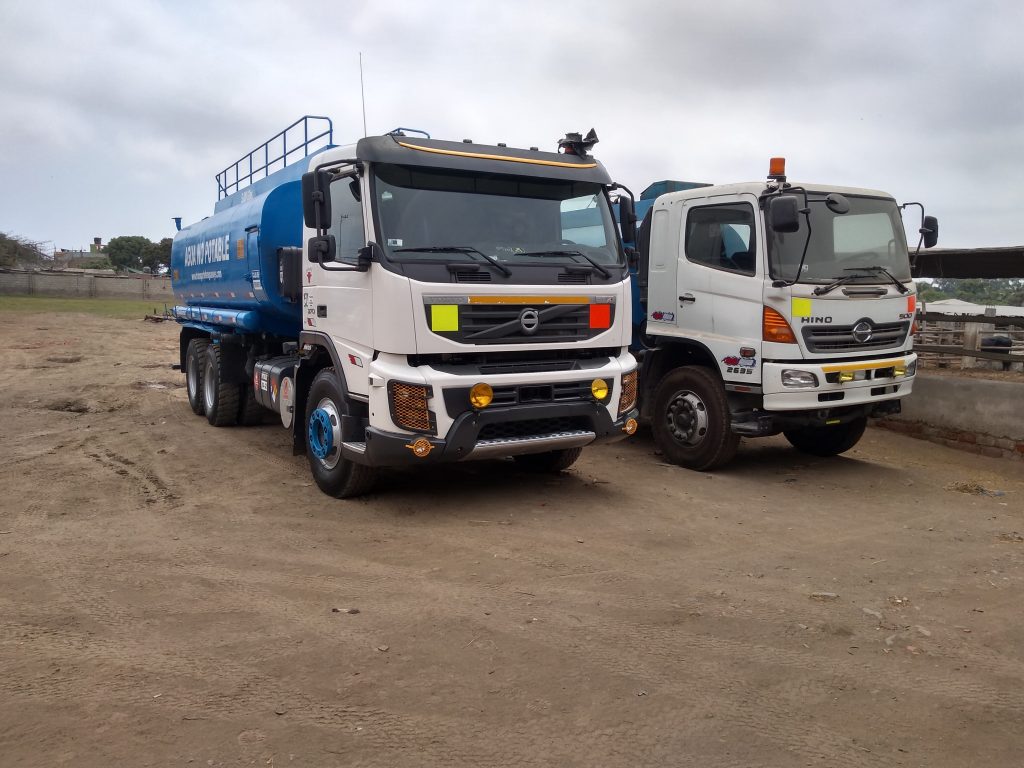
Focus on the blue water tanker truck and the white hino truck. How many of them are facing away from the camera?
0

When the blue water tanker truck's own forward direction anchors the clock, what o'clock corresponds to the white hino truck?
The white hino truck is roughly at 10 o'clock from the blue water tanker truck.

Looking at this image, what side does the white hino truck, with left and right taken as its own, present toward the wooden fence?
left

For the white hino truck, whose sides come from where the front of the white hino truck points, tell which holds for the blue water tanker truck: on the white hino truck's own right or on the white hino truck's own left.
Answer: on the white hino truck's own right

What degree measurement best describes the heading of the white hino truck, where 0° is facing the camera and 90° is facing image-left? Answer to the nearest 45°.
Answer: approximately 315°

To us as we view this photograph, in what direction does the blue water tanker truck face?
facing the viewer and to the right of the viewer
